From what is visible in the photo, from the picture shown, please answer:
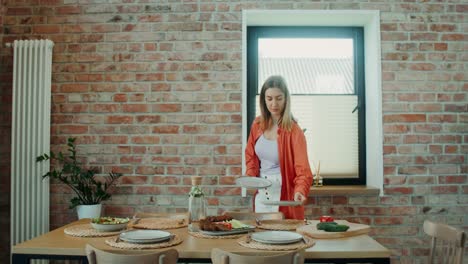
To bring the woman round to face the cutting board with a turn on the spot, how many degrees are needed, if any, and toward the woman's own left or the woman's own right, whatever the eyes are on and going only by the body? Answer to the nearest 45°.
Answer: approximately 45° to the woman's own left

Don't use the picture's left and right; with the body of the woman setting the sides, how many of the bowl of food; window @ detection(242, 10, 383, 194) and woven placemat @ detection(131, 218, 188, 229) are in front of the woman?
2

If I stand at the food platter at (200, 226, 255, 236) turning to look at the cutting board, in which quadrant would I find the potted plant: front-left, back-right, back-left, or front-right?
back-left

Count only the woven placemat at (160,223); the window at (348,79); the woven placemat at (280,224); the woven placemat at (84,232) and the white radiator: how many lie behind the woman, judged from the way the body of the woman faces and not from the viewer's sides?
1

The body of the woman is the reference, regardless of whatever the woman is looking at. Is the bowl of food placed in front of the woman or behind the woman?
in front

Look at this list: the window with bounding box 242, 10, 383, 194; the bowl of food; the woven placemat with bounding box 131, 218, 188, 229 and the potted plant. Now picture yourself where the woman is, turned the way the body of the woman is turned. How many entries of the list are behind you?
1

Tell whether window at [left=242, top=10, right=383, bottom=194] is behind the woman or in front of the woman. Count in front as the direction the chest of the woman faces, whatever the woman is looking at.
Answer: behind

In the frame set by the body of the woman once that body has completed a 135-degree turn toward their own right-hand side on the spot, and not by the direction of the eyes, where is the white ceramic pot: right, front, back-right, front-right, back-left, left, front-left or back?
left

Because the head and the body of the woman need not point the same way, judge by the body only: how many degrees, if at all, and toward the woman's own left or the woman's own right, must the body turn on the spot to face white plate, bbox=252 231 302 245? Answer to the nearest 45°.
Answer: approximately 45° to the woman's own left

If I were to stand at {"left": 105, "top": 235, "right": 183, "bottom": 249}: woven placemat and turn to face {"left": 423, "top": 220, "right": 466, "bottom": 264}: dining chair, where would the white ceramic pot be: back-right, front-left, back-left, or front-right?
back-left

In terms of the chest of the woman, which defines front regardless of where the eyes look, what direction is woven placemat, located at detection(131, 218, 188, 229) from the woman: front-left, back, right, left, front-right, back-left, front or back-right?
front

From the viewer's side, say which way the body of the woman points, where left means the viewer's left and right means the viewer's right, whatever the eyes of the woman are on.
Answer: facing the viewer and to the left of the viewer

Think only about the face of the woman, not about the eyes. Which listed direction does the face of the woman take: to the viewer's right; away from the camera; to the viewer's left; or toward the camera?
toward the camera

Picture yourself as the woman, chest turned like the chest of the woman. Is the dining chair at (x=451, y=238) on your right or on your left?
on your left

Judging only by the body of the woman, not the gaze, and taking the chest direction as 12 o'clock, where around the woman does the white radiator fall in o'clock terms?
The white radiator is roughly at 2 o'clock from the woman.

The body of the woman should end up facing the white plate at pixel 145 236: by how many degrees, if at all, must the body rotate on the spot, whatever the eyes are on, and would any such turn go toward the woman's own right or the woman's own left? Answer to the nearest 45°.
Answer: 0° — they already face it

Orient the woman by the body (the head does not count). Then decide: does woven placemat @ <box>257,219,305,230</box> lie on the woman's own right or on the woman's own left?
on the woman's own left
